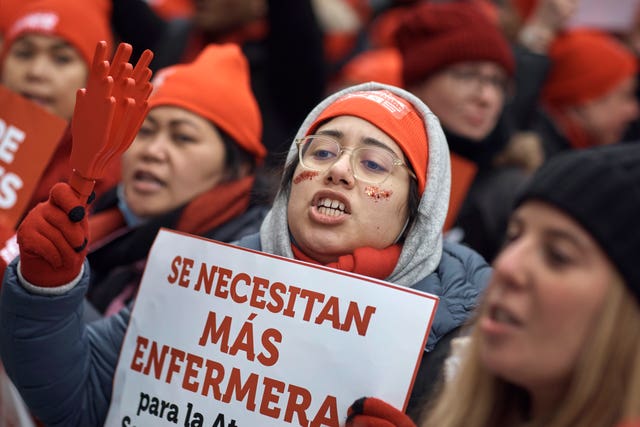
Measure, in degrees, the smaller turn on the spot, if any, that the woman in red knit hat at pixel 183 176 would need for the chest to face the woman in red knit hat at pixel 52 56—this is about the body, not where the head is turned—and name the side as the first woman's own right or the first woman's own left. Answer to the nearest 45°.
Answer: approximately 90° to the first woman's own right

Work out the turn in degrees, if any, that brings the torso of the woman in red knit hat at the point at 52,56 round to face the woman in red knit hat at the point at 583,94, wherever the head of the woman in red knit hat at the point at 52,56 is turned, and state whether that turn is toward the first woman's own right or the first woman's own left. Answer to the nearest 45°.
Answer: approximately 135° to the first woman's own left

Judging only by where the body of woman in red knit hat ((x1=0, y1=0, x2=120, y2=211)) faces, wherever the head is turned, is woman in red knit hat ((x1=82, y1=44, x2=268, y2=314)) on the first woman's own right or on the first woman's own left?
on the first woman's own left

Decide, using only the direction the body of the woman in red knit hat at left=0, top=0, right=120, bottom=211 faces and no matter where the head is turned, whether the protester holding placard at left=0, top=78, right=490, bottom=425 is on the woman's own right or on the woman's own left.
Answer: on the woman's own left
